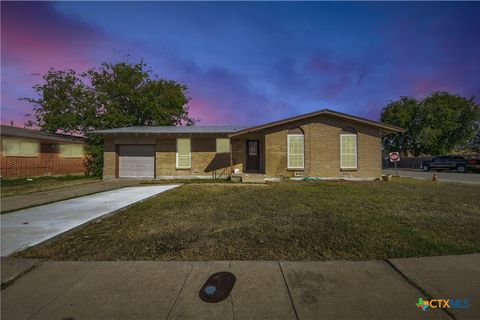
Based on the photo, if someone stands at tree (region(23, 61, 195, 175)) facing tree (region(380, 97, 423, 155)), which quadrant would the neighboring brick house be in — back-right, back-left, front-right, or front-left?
back-right

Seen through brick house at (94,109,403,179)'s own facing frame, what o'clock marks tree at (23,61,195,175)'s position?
The tree is roughly at 4 o'clock from the brick house.

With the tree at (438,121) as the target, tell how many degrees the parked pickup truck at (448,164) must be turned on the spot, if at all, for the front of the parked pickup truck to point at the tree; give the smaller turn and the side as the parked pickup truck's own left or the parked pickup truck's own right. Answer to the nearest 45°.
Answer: approximately 90° to the parked pickup truck's own right

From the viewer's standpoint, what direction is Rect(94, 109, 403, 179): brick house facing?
toward the camera

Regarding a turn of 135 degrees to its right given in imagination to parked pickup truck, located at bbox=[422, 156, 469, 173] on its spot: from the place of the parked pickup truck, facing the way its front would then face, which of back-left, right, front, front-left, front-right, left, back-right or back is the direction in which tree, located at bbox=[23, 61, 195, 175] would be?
back

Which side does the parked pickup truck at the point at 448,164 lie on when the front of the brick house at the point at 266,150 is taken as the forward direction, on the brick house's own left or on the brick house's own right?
on the brick house's own left

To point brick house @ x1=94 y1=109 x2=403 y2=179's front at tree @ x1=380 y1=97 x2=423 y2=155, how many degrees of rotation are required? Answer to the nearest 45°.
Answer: approximately 135° to its left

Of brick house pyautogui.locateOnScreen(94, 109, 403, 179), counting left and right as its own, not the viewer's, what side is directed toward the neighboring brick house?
right

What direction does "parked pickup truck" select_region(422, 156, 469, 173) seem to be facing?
to the viewer's left

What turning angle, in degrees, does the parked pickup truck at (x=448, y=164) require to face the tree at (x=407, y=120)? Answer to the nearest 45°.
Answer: approximately 90° to its right
